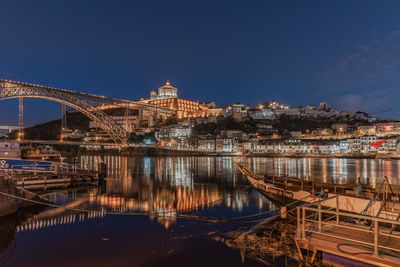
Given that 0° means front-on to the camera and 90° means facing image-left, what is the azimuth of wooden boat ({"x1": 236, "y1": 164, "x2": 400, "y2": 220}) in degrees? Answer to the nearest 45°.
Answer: approximately 90°
